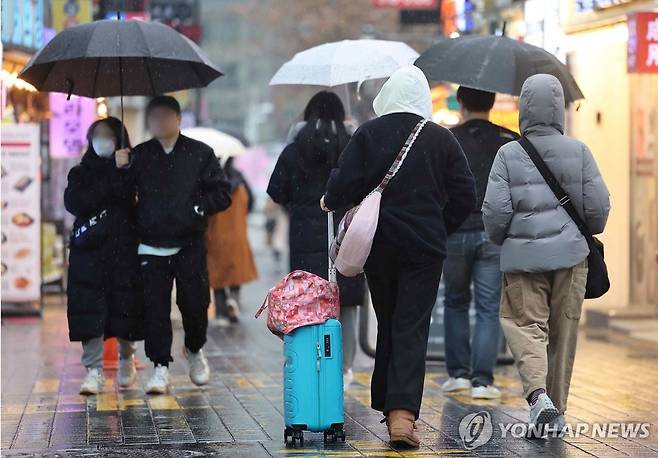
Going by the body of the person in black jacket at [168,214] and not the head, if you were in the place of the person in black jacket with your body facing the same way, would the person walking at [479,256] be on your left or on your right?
on your left

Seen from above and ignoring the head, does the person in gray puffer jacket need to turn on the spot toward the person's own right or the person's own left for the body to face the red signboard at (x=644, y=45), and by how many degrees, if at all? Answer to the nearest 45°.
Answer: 0° — they already face it

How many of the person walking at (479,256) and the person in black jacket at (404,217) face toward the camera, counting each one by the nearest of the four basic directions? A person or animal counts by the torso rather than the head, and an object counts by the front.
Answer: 0

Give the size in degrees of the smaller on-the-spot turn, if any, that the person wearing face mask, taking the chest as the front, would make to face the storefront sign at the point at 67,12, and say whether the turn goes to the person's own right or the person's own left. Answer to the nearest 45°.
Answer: approximately 180°

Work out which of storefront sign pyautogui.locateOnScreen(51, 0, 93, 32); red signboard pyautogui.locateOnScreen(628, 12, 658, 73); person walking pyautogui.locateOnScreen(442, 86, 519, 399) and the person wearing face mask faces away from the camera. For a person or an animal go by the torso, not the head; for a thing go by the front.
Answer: the person walking

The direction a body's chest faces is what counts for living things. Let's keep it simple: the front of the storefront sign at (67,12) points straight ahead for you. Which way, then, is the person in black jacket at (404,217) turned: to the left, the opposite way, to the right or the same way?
the opposite way

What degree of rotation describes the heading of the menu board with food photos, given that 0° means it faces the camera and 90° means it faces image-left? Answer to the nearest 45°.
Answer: approximately 0°

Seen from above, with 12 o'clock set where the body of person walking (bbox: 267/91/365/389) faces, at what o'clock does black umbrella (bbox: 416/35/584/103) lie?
The black umbrella is roughly at 3 o'clock from the person walking.

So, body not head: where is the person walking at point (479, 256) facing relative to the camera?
away from the camera

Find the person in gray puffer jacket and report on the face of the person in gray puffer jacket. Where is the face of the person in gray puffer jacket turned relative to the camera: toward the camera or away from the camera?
away from the camera
